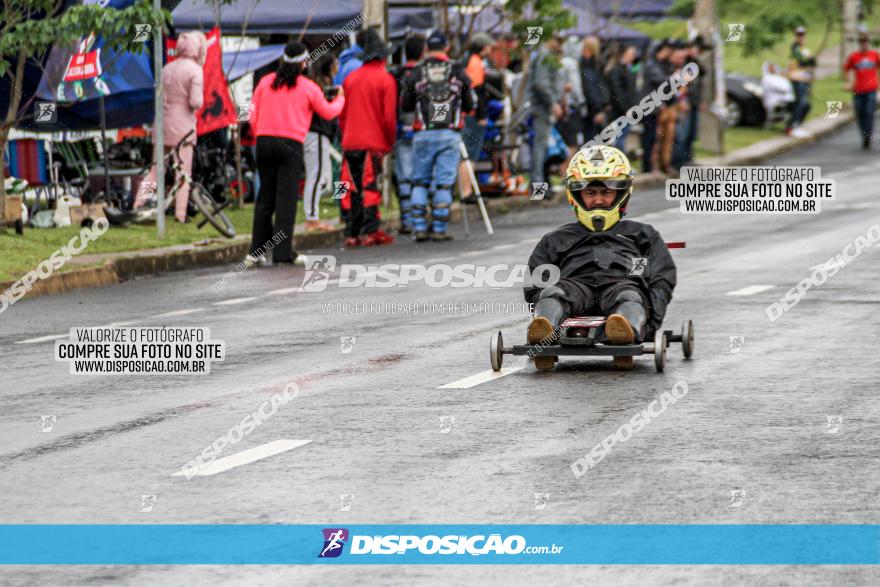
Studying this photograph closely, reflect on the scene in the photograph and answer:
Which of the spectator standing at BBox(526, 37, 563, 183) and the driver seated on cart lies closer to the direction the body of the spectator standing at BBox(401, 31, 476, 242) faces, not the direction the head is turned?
the spectator standing

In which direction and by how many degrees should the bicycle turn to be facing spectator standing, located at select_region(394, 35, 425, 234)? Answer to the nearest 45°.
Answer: approximately 45° to its left

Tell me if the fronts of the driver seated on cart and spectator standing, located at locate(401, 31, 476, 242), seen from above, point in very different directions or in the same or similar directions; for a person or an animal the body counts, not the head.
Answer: very different directions

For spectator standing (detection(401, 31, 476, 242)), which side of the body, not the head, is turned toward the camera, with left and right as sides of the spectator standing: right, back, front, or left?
back

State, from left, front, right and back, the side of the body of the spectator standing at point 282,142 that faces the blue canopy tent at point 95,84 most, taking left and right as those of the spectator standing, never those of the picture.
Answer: left
